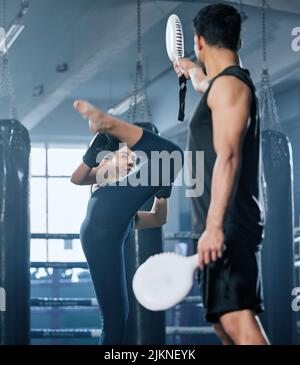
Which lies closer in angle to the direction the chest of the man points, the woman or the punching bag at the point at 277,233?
the woman

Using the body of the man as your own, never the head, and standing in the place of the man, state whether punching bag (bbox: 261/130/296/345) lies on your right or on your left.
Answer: on your right

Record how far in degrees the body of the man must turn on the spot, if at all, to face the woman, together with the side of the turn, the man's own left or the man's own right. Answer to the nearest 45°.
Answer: approximately 45° to the man's own right

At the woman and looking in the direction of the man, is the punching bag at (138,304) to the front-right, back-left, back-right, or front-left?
back-left

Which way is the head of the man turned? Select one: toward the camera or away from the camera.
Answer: away from the camera

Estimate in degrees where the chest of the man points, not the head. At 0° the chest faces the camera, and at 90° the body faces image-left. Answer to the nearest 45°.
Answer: approximately 90°

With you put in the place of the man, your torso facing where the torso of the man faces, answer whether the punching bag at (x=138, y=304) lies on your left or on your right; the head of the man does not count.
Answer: on your right
